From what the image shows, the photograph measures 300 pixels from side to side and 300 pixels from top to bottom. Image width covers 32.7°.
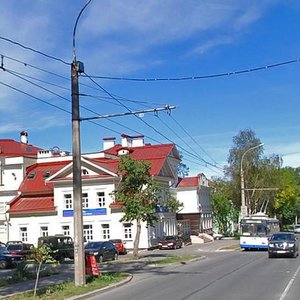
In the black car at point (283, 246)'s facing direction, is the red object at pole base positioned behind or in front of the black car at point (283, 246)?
in front

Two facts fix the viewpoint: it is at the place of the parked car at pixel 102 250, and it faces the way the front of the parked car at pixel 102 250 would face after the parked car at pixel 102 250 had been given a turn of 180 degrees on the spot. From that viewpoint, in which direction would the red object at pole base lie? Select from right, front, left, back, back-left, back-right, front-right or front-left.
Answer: back-right

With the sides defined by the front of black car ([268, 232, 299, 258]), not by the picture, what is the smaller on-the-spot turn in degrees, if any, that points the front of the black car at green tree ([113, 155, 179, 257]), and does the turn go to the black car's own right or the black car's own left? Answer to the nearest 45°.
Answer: approximately 90° to the black car's own right

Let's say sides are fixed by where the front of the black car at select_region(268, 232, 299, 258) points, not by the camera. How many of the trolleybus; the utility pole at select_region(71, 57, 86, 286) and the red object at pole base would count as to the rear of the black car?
1

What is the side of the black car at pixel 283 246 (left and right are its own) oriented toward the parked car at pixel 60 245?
right

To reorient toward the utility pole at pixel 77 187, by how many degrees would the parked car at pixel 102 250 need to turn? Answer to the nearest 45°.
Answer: approximately 45° to its left

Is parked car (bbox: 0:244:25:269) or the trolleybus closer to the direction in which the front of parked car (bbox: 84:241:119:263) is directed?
the parked car

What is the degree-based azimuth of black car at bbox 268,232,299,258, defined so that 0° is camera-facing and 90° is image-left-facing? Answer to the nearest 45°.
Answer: approximately 0°

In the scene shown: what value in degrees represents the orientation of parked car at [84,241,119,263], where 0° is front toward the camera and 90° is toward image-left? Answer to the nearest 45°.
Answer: approximately 45°

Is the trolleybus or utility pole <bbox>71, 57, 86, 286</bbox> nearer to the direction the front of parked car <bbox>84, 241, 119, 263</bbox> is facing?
the utility pole

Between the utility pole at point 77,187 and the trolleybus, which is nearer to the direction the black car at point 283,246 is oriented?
the utility pole

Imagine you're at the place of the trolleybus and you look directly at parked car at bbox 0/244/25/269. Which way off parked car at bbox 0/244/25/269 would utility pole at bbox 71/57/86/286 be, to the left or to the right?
left

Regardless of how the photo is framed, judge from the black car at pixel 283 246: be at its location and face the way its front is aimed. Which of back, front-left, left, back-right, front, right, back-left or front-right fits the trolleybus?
back
